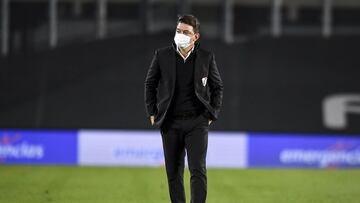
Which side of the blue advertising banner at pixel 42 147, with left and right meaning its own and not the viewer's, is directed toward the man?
front

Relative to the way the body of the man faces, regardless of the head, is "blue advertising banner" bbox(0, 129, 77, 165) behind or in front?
behind

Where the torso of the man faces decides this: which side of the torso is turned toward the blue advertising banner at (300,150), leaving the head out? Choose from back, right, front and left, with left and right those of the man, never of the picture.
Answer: back

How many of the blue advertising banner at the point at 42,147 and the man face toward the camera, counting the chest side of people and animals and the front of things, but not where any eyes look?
2

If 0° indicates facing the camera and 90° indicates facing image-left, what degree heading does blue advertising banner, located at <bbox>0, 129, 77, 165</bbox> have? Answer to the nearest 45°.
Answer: approximately 0°

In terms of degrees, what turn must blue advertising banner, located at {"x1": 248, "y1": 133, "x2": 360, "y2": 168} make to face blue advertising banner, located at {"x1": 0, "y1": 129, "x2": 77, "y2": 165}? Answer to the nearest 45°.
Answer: approximately 90° to its right

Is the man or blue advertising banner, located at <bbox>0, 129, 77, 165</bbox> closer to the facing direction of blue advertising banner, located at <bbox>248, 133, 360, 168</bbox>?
the man

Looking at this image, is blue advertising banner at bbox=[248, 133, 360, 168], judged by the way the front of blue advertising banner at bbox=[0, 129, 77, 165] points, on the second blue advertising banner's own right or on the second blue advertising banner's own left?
on the second blue advertising banner's own left

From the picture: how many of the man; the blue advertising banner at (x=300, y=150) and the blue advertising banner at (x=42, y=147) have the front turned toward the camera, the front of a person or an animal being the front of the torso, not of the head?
3

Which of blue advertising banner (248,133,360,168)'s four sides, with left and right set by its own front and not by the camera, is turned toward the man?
front

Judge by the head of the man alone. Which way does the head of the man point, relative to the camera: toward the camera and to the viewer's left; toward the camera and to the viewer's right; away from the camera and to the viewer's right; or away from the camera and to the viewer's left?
toward the camera and to the viewer's left
